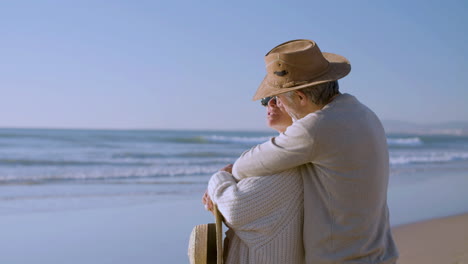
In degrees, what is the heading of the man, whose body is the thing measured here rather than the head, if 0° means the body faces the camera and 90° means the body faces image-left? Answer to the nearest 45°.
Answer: approximately 135°

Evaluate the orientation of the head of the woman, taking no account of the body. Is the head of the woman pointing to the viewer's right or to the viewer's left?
to the viewer's left

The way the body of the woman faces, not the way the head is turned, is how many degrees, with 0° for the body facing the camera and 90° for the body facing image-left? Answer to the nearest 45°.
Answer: approximately 90°
